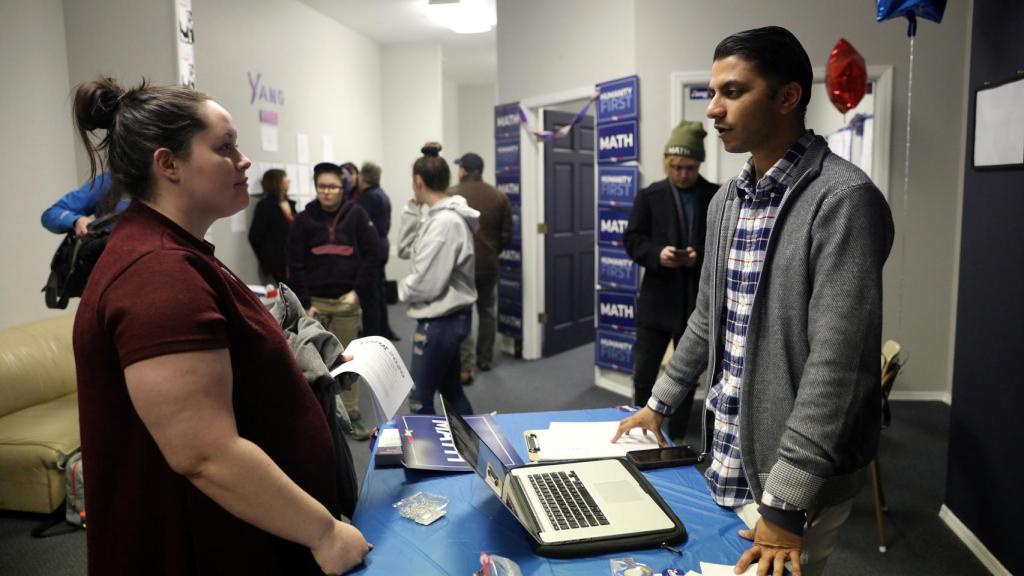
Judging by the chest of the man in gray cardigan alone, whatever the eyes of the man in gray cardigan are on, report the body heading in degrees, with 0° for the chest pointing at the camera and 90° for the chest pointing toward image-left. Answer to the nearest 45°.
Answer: approximately 45°

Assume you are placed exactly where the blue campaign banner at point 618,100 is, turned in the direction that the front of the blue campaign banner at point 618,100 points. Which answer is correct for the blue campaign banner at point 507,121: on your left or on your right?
on your right

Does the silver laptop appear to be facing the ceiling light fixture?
no

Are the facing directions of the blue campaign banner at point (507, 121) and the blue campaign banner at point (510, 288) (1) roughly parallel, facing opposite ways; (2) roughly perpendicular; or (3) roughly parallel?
roughly parallel

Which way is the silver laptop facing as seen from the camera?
to the viewer's right

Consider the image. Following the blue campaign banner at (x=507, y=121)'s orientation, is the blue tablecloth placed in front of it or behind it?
in front

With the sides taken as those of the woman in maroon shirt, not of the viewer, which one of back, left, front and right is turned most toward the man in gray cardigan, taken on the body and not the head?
front

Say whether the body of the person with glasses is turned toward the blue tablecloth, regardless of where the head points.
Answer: yes

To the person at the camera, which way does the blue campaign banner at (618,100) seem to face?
facing the viewer and to the left of the viewer

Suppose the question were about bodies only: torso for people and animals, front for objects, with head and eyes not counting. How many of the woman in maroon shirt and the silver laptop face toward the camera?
0

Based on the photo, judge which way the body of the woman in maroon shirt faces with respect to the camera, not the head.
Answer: to the viewer's right

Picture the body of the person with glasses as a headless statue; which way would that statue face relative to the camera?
toward the camera

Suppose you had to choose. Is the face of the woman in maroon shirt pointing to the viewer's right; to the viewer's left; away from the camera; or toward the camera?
to the viewer's right
